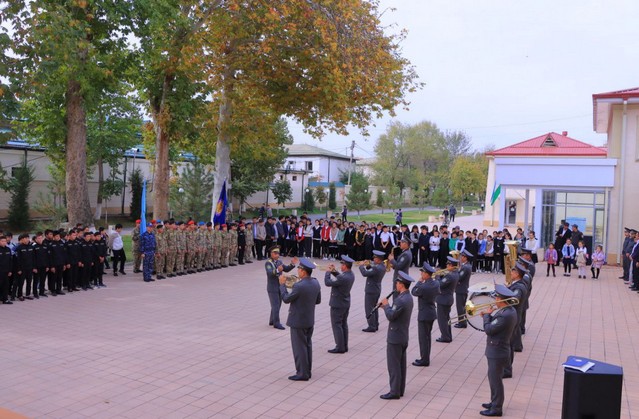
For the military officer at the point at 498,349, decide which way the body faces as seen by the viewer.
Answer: to the viewer's left

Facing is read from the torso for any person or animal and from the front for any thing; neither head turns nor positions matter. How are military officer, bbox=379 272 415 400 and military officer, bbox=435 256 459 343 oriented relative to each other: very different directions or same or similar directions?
same or similar directions

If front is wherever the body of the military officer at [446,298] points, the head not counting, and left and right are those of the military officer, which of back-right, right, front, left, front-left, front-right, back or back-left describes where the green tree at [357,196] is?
right

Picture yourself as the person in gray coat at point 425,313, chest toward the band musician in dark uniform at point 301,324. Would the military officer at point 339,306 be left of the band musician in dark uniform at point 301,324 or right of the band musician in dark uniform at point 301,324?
right

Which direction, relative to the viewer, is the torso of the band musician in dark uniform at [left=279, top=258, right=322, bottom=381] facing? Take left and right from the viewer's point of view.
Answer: facing away from the viewer and to the left of the viewer

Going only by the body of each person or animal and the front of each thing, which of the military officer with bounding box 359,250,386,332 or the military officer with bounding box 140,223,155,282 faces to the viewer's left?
the military officer with bounding box 359,250,386,332

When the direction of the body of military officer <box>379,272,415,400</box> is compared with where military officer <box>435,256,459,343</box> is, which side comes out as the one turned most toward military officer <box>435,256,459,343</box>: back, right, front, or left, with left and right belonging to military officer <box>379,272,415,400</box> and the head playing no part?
right

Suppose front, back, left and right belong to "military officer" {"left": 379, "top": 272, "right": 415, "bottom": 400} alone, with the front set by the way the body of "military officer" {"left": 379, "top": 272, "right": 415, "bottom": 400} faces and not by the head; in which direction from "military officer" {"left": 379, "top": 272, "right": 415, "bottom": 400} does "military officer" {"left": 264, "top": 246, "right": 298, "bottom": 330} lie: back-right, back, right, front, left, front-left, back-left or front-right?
front-right

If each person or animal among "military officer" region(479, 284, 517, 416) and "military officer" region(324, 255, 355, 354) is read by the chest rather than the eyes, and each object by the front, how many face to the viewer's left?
2

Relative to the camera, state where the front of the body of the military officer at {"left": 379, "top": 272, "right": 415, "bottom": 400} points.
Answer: to the viewer's left

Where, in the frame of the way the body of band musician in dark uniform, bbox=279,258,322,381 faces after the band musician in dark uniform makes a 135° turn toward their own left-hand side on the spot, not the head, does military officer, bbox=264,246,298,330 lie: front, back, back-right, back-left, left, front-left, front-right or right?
back

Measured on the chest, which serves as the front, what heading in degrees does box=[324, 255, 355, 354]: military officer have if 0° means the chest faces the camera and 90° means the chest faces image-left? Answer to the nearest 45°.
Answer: approximately 90°

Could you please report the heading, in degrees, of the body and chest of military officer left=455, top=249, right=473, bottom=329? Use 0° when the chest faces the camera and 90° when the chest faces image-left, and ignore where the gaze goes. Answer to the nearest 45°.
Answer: approximately 90°

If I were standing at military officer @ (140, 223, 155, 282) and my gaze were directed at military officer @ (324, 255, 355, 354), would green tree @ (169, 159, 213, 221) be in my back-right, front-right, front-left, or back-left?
back-left

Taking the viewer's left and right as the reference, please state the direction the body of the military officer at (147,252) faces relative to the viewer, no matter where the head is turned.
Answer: facing the viewer and to the right of the viewer

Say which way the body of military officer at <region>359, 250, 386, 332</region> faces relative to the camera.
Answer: to the viewer's left
